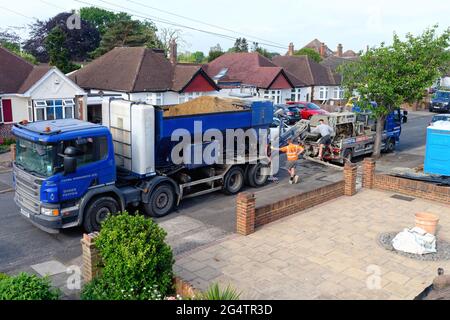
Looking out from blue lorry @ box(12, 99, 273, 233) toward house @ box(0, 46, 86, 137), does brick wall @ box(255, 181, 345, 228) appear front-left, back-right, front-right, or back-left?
back-right

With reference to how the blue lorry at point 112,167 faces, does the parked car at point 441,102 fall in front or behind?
behind

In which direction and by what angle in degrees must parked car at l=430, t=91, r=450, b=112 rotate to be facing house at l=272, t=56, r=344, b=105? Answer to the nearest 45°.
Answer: approximately 45° to its right

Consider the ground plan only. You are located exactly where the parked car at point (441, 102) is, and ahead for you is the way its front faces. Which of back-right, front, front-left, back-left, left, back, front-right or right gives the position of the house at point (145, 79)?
front

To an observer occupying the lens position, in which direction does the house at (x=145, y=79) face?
facing the viewer and to the right of the viewer

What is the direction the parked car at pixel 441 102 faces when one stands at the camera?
facing the viewer and to the left of the viewer

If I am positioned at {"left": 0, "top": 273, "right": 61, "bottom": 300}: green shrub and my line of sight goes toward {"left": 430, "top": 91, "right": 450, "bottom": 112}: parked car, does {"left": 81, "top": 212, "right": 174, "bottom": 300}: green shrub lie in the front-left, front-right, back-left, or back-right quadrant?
front-right

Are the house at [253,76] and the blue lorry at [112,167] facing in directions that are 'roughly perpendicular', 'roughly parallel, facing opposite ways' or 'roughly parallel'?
roughly perpendicular

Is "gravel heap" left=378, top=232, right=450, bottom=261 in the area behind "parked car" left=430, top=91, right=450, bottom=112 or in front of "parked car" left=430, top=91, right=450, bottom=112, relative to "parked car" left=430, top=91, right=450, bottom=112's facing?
in front

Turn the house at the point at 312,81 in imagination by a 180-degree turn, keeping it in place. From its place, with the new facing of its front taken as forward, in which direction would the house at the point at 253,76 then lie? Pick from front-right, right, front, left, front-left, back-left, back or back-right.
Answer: left

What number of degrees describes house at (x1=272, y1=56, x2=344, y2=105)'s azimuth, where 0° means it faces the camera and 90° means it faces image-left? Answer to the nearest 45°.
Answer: approximately 315°

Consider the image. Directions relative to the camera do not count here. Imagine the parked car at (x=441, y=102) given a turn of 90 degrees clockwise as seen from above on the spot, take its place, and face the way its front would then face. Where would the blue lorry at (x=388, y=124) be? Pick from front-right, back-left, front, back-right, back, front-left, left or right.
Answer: back-left
